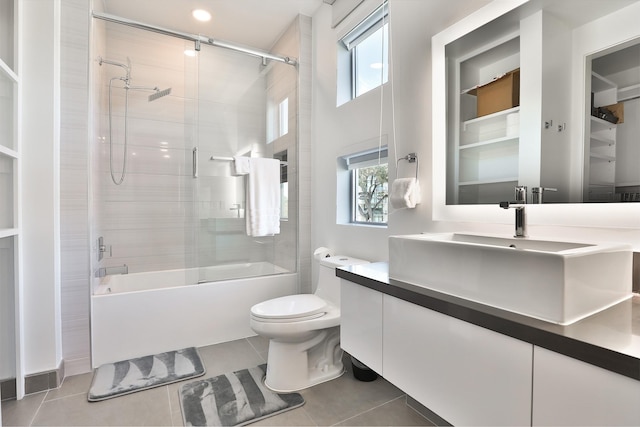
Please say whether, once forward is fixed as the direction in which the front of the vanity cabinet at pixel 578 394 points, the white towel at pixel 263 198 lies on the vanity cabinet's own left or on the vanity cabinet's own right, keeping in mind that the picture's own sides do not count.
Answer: on the vanity cabinet's own right

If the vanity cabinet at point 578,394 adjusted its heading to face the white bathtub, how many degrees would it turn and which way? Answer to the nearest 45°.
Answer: approximately 45° to its right

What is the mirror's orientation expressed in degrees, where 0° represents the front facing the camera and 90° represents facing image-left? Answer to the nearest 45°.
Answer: approximately 45°

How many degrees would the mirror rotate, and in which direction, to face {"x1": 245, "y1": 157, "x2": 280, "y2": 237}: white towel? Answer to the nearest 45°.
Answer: approximately 45° to its right

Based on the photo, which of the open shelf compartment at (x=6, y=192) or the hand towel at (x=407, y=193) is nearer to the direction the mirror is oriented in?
the open shelf compartment

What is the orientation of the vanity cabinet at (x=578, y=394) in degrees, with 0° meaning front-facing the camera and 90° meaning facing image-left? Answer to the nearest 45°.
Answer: approximately 45°

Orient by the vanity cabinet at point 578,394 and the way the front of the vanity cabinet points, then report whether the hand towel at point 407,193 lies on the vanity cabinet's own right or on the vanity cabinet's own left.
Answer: on the vanity cabinet's own right

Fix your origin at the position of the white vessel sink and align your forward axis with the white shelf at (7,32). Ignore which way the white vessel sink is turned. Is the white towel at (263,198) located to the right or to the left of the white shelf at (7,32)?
right

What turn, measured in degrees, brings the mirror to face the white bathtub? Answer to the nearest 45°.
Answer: approximately 45° to its right
